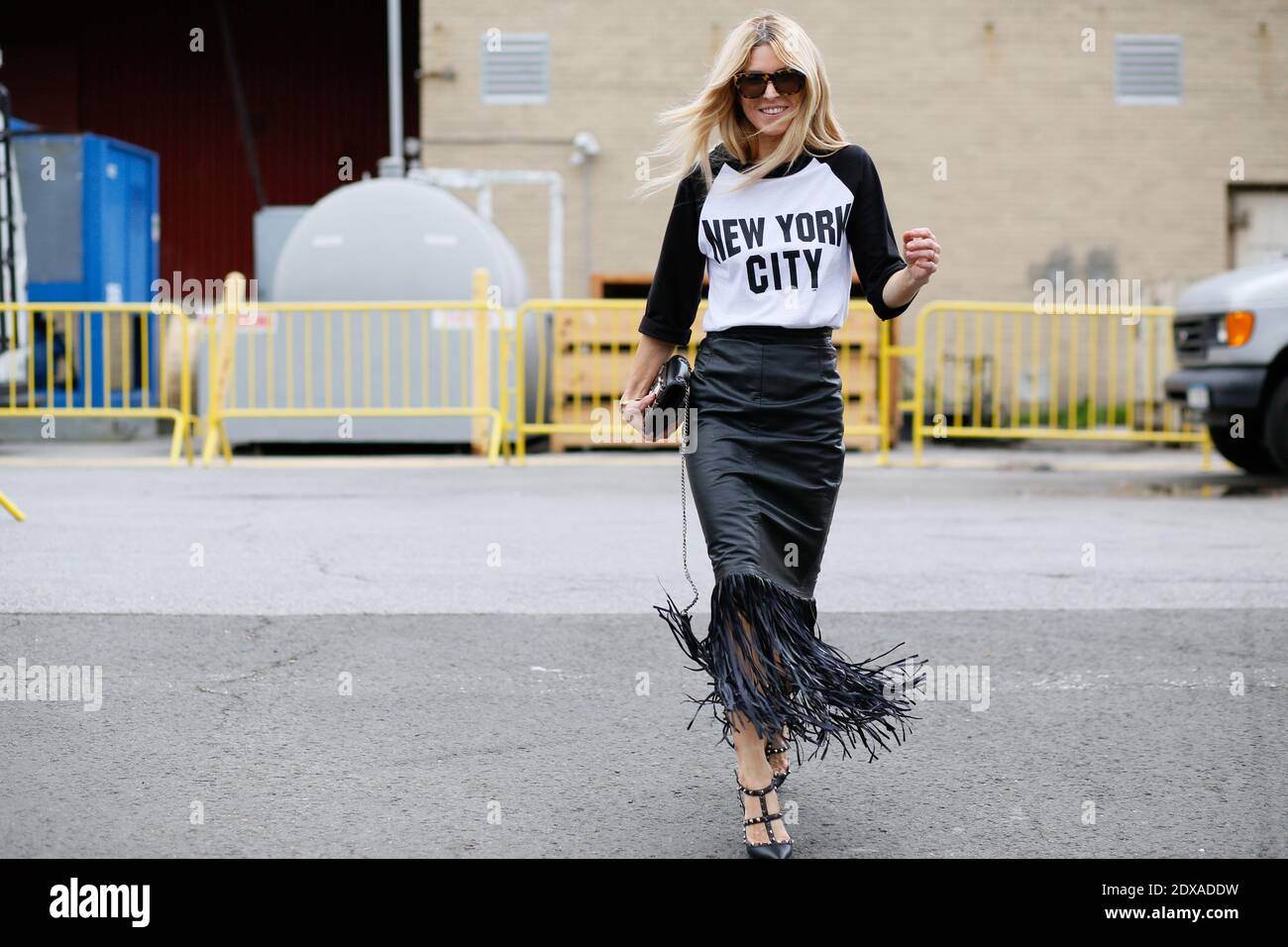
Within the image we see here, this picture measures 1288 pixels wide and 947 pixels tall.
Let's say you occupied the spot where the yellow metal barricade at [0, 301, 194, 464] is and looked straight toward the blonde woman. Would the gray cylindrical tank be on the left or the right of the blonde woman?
left

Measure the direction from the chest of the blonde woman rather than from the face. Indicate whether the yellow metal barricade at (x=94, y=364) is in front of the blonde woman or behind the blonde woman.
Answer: behind

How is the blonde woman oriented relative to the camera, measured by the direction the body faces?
toward the camera

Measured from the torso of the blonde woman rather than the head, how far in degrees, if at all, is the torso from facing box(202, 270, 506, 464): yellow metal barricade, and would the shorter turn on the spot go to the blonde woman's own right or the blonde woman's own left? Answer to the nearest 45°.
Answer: approximately 180°

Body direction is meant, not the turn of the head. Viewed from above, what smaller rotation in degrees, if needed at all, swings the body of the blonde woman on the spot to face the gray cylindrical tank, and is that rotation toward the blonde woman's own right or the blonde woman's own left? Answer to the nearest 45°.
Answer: approximately 180°
